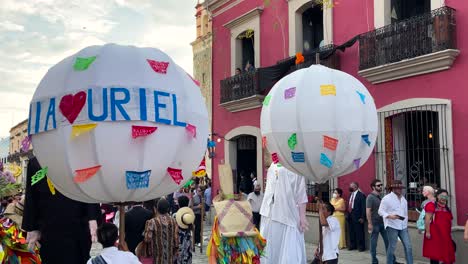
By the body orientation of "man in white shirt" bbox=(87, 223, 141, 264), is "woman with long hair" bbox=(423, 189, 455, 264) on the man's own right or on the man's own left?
on the man's own right

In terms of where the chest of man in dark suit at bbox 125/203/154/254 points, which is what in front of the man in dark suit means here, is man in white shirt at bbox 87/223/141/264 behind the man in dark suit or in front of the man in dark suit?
behind

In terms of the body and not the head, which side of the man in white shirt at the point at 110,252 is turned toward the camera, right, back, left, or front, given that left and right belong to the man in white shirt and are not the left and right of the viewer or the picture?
back

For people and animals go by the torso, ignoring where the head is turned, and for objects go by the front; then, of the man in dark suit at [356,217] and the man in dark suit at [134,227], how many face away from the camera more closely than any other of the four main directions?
1

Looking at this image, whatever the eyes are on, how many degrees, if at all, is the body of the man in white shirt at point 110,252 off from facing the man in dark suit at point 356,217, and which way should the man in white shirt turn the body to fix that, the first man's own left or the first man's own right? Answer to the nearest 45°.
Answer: approximately 45° to the first man's own right

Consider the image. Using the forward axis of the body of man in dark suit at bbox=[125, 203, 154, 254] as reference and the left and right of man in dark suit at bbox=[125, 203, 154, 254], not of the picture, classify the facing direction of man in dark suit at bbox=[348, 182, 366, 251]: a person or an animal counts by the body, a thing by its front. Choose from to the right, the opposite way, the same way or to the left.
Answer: to the left

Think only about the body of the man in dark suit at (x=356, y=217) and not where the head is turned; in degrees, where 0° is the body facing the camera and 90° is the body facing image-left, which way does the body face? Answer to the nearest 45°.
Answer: approximately 45°

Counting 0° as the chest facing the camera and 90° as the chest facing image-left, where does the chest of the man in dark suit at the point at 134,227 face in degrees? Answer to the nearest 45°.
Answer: approximately 180°
